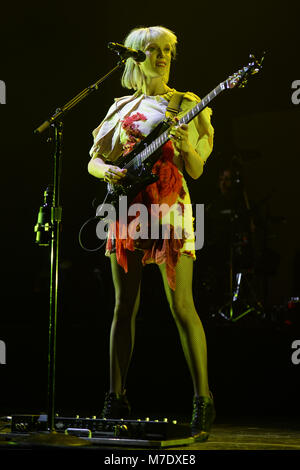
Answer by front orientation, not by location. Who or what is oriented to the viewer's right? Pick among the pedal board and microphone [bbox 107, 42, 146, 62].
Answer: the microphone

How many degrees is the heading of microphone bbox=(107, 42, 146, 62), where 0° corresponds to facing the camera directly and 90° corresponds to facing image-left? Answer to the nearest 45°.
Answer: approximately 270°

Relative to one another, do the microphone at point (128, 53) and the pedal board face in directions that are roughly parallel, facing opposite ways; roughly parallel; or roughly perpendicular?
roughly perpendicular

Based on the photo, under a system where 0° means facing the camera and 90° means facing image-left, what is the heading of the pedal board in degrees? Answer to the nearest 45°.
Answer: approximately 180°

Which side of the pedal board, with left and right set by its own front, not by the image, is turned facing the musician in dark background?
front

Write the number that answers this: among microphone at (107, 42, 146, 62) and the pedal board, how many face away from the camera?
1
